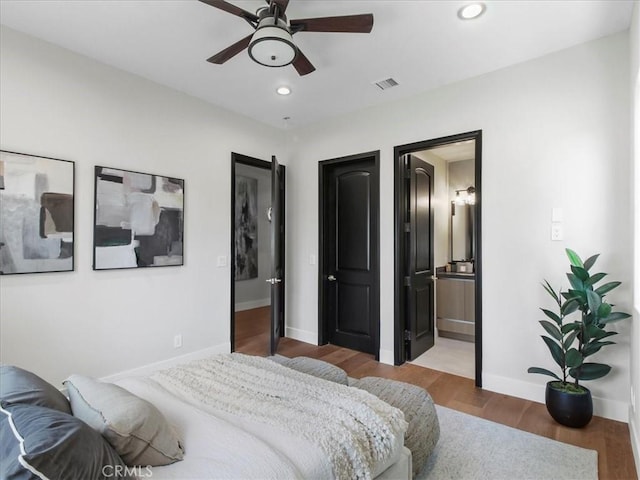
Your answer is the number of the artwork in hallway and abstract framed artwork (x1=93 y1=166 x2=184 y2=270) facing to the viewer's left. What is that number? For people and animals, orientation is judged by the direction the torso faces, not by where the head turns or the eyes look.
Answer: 0

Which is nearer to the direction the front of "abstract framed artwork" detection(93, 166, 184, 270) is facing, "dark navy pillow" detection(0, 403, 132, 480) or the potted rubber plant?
the potted rubber plant

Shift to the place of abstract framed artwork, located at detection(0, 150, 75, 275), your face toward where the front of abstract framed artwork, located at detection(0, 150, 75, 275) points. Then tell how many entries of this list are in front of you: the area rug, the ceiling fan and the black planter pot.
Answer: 3

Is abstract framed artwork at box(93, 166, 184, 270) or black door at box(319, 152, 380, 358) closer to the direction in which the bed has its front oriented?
the black door

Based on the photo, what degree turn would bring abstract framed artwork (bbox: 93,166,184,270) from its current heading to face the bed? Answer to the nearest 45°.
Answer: approximately 45° to its right

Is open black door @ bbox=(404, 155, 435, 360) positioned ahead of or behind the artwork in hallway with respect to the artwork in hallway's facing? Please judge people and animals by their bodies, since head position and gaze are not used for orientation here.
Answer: ahead

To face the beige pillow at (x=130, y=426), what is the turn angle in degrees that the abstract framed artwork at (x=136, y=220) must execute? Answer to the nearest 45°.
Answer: approximately 45° to its right

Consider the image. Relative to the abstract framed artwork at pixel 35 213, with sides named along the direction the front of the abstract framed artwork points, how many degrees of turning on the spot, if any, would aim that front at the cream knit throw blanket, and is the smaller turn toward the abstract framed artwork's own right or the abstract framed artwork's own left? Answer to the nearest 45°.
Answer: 0° — it already faces it

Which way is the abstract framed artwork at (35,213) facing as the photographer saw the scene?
facing the viewer and to the right of the viewer

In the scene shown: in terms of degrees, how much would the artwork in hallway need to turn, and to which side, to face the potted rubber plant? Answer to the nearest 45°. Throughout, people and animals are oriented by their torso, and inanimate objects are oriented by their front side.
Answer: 0° — it already faces it

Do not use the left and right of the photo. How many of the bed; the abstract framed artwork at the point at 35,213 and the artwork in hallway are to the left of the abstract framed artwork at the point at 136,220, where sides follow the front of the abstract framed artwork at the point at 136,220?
1

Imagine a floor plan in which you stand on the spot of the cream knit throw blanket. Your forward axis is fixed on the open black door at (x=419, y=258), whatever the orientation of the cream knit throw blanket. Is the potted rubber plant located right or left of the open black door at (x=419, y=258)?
right
